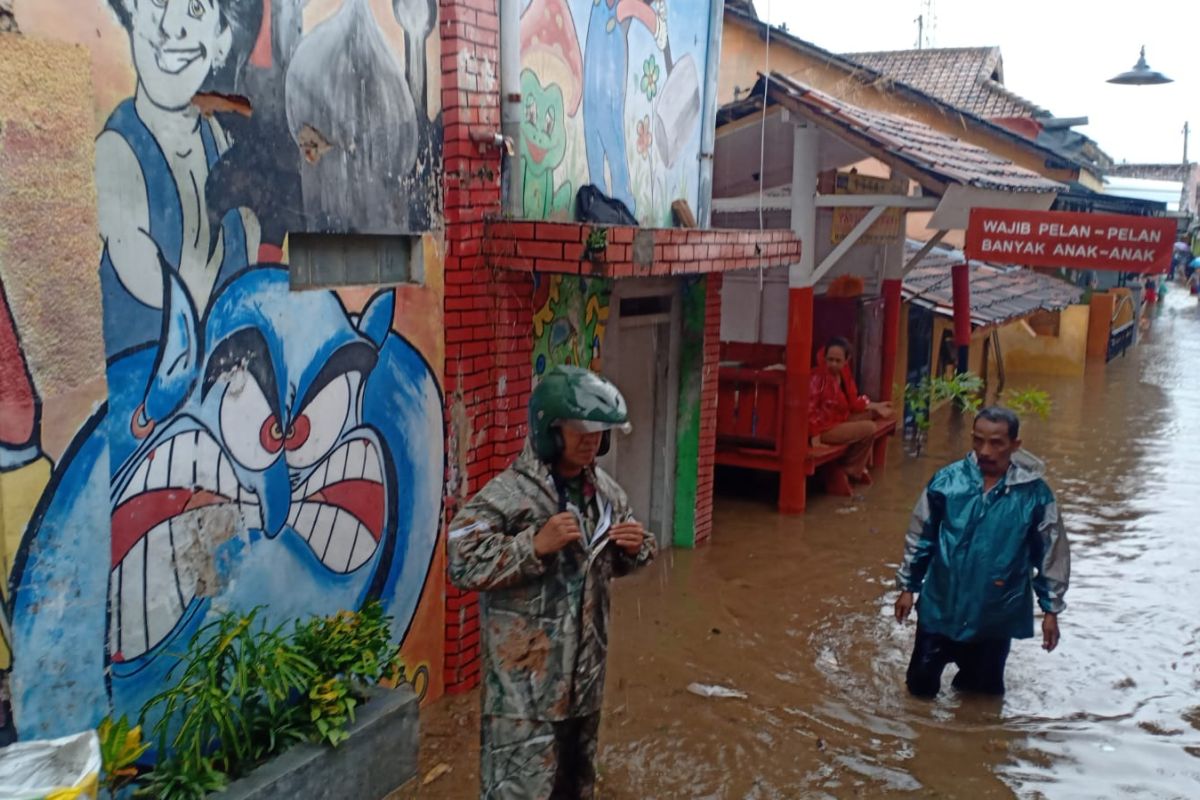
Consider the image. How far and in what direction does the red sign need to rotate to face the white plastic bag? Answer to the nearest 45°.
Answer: approximately 45° to its right

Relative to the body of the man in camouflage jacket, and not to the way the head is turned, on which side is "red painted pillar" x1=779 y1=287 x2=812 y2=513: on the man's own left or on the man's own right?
on the man's own left

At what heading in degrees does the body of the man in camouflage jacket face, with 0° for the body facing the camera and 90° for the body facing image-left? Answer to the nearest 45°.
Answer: approximately 315°

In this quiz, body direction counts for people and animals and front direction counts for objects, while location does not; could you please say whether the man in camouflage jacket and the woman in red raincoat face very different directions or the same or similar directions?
same or similar directions

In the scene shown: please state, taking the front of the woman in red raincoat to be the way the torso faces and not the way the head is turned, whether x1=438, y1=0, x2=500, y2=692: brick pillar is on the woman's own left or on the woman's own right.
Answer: on the woman's own right

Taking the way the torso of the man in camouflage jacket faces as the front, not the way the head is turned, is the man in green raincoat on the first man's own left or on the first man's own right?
on the first man's own left

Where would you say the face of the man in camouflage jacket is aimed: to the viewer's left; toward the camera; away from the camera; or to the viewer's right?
toward the camera

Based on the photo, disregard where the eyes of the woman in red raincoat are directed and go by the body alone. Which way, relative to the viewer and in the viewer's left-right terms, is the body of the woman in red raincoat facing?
facing the viewer and to the right of the viewer

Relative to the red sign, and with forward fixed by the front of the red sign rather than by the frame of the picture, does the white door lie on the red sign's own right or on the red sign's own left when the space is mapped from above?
on the red sign's own right

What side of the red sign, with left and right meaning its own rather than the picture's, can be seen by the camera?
front

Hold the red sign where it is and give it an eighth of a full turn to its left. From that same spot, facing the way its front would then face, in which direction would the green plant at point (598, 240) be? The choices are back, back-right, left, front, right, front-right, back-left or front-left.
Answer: right

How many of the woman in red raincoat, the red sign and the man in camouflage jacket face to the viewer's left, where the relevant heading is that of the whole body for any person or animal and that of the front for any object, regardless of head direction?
0
